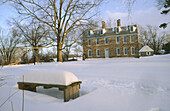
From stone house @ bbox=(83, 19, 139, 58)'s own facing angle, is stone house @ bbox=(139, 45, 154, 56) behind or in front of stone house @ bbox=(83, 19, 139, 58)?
behind

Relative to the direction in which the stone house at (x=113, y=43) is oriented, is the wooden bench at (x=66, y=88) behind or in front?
in front

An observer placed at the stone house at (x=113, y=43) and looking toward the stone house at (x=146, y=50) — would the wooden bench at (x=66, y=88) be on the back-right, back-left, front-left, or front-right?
back-right

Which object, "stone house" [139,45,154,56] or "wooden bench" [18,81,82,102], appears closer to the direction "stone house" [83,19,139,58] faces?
the wooden bench

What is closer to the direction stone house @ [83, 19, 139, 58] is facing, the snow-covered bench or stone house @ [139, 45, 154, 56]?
the snow-covered bench

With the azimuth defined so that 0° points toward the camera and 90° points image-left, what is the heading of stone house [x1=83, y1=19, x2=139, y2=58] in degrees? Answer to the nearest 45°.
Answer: approximately 0°

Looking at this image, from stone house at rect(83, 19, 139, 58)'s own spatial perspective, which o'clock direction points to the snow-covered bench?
The snow-covered bench is roughly at 12 o'clock from the stone house.
